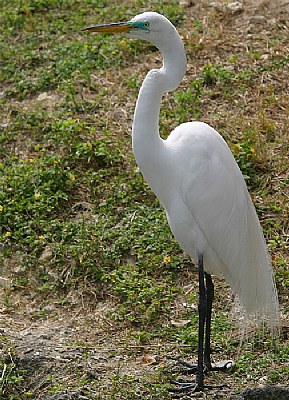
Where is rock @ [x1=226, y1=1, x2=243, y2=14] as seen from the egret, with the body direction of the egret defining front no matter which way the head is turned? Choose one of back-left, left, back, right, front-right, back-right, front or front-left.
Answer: right

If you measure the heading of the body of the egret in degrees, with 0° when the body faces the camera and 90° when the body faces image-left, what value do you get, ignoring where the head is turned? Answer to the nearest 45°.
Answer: approximately 90°
